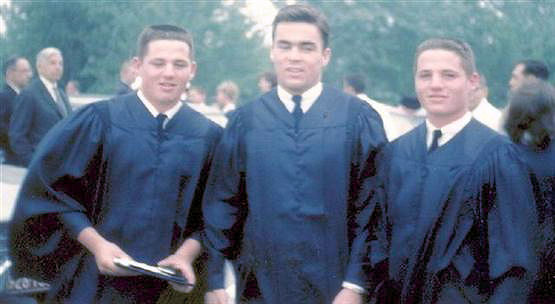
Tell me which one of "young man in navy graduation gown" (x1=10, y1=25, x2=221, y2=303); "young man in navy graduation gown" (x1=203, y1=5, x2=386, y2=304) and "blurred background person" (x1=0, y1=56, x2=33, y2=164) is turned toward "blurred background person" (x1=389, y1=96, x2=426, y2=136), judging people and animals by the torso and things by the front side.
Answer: "blurred background person" (x1=0, y1=56, x2=33, y2=164)

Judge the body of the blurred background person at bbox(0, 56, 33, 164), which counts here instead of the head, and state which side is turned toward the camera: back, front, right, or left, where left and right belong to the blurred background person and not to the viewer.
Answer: right

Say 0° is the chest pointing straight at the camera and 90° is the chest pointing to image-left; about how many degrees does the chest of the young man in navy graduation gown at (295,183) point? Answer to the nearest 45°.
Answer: approximately 0°

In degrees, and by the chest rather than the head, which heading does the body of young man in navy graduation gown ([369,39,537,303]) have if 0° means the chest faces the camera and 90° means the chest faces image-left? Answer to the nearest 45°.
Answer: approximately 45°

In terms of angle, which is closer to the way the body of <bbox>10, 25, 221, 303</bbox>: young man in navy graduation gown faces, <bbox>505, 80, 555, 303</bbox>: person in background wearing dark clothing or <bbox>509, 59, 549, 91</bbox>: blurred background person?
the person in background wearing dark clothing

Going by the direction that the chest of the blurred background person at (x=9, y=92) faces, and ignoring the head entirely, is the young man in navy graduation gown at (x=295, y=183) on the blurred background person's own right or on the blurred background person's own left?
on the blurred background person's own right

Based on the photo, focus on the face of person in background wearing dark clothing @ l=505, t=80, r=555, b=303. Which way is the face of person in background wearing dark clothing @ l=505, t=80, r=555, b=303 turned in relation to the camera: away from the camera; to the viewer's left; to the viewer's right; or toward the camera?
away from the camera

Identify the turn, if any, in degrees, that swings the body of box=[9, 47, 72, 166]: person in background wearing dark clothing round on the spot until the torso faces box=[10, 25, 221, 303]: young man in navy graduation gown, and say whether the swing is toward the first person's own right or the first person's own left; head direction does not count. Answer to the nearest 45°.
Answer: approximately 45° to the first person's own right

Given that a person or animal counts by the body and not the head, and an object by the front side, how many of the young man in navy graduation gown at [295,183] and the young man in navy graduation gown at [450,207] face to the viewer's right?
0

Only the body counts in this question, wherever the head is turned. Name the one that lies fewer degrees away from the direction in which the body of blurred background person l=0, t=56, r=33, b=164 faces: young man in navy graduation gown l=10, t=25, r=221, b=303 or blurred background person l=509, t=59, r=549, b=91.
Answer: the blurred background person

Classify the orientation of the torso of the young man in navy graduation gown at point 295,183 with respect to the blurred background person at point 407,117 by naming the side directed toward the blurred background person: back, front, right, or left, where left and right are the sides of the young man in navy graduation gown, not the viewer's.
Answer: back

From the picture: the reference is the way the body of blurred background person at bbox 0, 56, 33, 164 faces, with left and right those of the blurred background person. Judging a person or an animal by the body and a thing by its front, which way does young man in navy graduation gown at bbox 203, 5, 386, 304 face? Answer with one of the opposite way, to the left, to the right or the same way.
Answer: to the right

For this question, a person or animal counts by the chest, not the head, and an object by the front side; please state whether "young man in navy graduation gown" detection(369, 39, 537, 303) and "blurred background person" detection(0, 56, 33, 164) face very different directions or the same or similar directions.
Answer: very different directions
